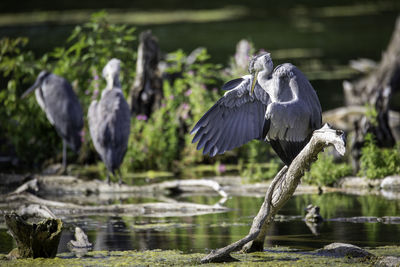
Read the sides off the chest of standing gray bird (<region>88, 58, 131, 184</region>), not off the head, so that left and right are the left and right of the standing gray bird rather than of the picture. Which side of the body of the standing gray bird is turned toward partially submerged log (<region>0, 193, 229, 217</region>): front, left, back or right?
back

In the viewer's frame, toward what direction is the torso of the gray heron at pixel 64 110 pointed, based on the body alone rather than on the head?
to the viewer's left

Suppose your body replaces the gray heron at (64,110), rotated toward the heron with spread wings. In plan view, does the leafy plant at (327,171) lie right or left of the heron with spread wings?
left

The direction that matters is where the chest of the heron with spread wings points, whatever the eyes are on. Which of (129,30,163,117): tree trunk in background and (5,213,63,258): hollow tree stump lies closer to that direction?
the hollow tree stump

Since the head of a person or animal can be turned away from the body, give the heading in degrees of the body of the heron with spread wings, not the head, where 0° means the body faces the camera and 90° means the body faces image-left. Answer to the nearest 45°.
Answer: approximately 0°

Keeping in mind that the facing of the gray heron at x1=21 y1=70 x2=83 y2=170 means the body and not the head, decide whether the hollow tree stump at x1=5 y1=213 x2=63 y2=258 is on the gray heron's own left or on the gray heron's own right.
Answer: on the gray heron's own left

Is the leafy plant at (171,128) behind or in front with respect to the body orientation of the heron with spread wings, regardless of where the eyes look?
behind

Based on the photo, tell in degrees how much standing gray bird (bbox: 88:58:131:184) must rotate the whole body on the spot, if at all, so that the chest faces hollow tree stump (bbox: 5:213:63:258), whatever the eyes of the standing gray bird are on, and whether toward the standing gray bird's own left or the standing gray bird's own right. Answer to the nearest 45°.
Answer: approximately 180°

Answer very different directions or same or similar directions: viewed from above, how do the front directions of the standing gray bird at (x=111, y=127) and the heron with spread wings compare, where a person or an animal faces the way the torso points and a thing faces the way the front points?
very different directions

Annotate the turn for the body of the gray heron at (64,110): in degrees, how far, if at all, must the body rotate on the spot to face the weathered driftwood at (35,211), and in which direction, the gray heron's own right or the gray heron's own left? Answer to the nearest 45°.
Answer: approximately 90° to the gray heron's own left

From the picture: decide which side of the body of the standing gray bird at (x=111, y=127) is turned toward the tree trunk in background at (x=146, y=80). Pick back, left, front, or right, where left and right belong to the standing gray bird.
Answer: front

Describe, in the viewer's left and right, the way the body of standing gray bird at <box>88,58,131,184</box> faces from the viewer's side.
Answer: facing away from the viewer
